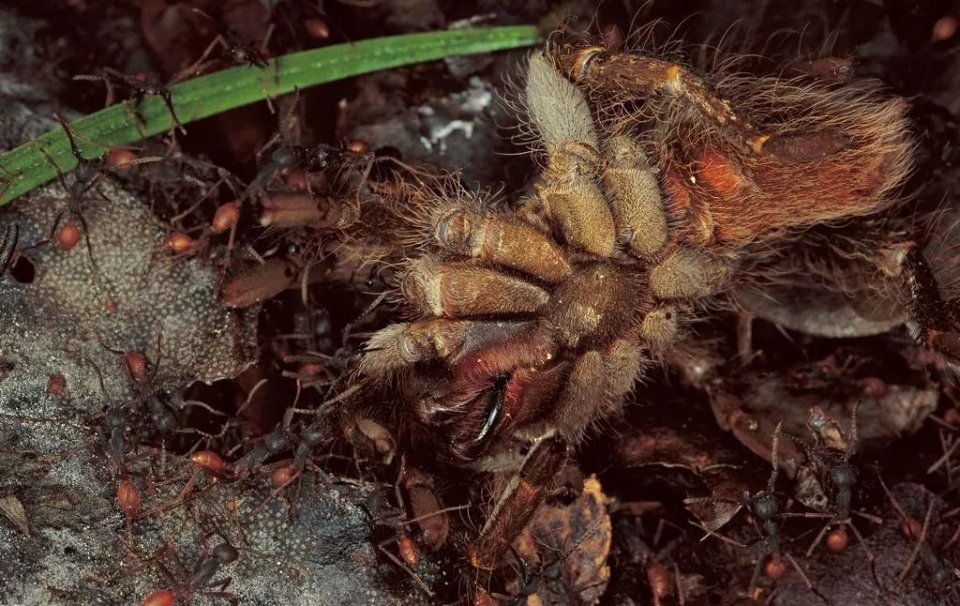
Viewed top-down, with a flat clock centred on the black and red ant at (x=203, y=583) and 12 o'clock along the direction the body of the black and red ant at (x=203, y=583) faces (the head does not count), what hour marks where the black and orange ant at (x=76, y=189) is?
the black and orange ant at (x=76, y=189) is roughly at 11 o'clock from the black and red ant at (x=203, y=583).

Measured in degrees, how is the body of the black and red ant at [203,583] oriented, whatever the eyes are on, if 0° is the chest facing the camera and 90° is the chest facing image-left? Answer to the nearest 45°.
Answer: approximately 225°
